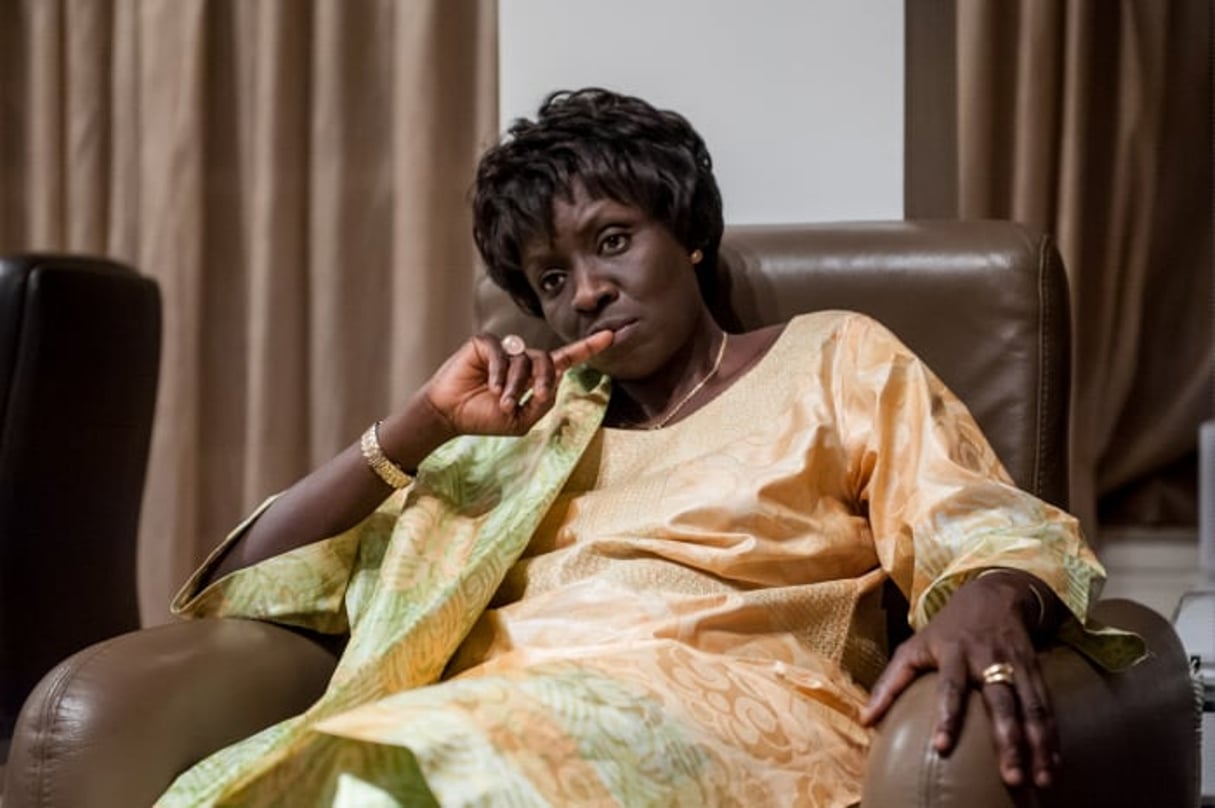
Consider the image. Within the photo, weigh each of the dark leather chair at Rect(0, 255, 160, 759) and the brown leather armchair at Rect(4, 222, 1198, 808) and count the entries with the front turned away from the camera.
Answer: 0

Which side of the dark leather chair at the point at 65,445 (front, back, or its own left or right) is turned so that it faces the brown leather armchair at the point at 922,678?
left

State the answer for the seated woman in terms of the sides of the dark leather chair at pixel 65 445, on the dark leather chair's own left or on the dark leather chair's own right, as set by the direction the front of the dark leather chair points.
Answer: on the dark leather chair's own left

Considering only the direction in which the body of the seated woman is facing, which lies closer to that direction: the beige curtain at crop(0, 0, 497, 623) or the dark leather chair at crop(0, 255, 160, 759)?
the dark leather chair

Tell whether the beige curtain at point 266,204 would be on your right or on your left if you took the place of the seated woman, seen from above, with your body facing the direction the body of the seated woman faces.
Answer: on your right

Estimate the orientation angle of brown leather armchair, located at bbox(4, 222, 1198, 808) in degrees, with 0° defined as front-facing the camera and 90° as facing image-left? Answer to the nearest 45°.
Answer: approximately 45°

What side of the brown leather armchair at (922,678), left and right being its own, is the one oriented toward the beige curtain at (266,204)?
right
